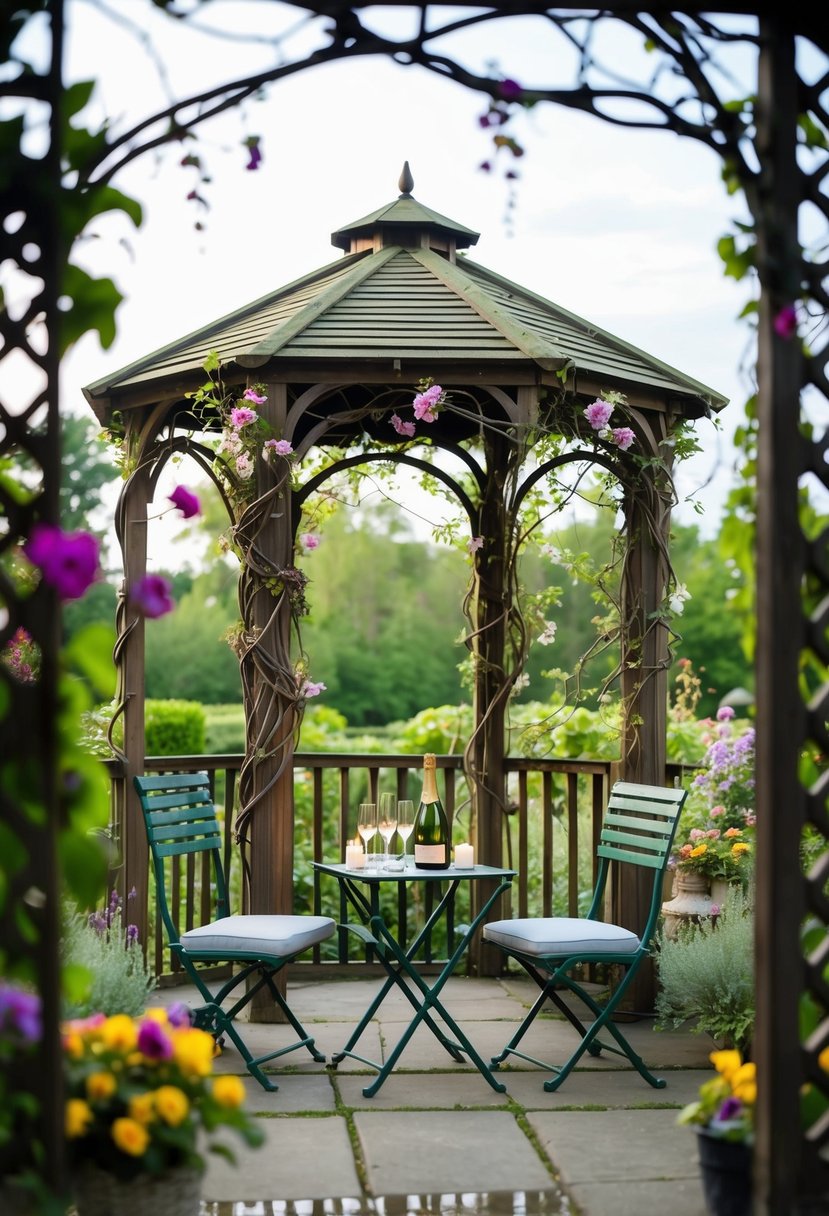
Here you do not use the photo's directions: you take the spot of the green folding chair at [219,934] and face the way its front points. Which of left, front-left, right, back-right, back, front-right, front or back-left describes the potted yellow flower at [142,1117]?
front-right

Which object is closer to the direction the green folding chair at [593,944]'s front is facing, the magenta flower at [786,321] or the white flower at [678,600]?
the magenta flower

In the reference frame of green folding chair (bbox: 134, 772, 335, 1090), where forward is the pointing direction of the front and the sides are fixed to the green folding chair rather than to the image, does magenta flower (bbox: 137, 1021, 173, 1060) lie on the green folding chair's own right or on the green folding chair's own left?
on the green folding chair's own right

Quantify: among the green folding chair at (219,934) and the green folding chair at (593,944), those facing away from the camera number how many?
0

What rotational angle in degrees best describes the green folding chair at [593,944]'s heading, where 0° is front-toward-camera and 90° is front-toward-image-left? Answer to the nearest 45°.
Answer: approximately 45°

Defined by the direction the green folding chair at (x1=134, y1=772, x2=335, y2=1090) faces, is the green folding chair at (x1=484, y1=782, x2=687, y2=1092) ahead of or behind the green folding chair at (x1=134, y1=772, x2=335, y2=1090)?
ahead

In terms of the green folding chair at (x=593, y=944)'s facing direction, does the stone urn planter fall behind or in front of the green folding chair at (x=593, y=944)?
behind

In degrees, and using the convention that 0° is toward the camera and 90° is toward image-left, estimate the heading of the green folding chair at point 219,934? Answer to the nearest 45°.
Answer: approximately 315°

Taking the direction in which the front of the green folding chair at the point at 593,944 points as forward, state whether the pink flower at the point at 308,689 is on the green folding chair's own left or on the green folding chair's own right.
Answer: on the green folding chair's own right
